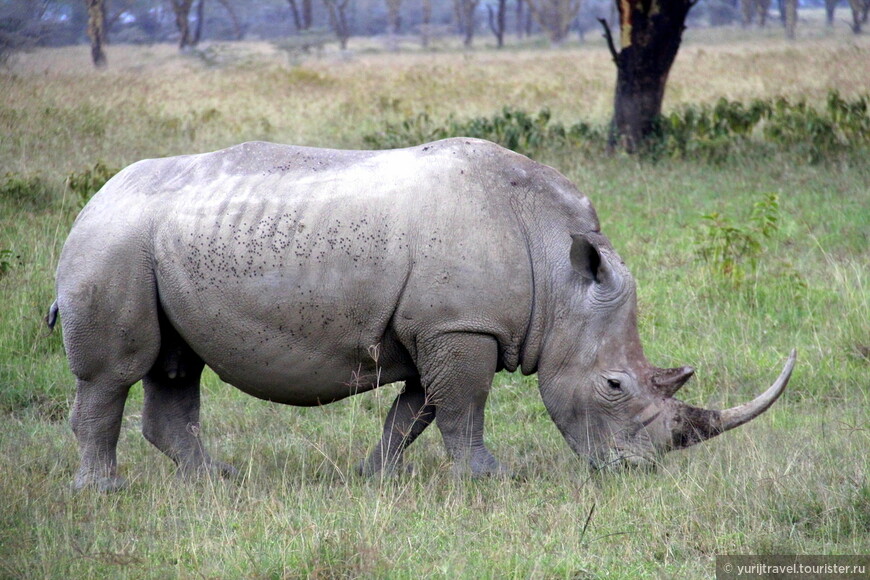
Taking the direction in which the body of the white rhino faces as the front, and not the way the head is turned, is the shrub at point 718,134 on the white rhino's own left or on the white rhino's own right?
on the white rhino's own left

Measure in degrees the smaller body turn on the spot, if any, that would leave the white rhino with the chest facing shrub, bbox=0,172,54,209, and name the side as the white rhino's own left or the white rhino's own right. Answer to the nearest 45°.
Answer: approximately 135° to the white rhino's own left

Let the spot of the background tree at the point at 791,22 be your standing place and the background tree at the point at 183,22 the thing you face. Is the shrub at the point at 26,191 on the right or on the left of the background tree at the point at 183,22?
left

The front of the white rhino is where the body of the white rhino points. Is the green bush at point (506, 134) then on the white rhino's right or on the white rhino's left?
on the white rhino's left

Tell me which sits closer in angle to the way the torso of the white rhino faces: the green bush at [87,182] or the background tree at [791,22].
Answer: the background tree

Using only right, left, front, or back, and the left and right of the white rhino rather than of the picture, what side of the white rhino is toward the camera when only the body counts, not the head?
right

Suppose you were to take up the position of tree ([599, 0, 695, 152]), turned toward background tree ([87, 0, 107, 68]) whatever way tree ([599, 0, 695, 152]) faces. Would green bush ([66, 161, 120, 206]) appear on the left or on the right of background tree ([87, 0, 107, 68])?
left

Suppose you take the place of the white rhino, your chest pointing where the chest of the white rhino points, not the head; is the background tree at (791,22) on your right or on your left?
on your left

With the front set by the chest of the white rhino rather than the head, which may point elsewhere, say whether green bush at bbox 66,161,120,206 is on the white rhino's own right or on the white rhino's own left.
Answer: on the white rhino's own left

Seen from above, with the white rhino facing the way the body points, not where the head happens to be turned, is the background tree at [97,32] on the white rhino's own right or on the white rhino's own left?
on the white rhino's own left
